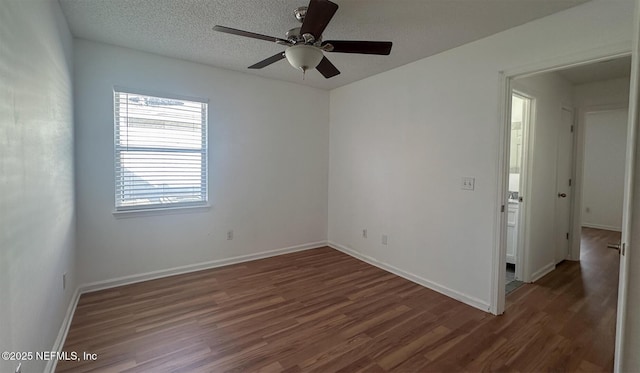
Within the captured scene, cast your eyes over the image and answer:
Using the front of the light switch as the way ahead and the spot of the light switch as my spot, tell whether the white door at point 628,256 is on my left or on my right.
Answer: on my left

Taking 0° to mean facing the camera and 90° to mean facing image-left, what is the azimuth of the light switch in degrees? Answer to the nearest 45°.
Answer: approximately 45°

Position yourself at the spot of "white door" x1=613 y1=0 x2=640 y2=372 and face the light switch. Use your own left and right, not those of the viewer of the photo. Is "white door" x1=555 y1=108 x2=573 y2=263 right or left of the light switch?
right

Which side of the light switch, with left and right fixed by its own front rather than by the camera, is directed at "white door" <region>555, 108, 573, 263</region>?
back
